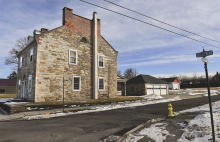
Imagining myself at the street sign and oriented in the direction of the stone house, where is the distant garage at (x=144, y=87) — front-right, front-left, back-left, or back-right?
front-right

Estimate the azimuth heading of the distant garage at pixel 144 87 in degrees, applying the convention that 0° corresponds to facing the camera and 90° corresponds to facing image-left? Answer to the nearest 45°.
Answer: approximately 315°

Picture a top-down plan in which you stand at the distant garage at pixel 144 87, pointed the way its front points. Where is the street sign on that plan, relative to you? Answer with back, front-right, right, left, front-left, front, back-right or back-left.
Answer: front-right

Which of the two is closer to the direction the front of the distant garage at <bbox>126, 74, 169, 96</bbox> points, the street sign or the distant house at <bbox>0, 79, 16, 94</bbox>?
the street sign

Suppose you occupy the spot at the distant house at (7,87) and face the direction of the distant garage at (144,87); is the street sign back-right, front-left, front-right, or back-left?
front-right

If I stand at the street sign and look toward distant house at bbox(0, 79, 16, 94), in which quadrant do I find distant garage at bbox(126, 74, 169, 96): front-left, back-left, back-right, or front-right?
front-right

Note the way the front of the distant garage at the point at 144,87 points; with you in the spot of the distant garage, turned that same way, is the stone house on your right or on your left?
on your right

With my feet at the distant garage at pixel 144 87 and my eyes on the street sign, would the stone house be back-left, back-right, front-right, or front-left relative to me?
front-right

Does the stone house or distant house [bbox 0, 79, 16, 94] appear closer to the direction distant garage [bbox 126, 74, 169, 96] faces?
the stone house
